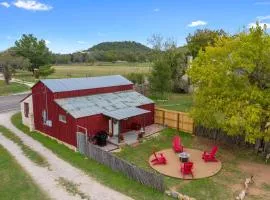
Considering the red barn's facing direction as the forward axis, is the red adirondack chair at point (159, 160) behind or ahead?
ahead

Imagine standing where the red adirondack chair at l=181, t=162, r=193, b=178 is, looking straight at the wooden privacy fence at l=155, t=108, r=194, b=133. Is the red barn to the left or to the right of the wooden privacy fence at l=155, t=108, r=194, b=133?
left

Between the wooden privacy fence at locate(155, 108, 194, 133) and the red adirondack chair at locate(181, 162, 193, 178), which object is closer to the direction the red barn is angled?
the red adirondack chair

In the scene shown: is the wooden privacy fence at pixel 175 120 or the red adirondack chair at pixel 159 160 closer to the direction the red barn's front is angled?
the red adirondack chair

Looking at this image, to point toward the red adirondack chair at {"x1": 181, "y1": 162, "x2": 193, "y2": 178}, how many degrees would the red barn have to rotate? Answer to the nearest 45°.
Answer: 0° — it already faces it

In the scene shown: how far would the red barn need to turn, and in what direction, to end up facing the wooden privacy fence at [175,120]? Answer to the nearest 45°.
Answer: approximately 45° to its left

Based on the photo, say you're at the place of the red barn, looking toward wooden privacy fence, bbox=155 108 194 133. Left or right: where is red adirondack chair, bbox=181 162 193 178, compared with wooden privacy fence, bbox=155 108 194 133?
right

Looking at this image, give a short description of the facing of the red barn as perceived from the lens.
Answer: facing the viewer and to the right of the viewer
